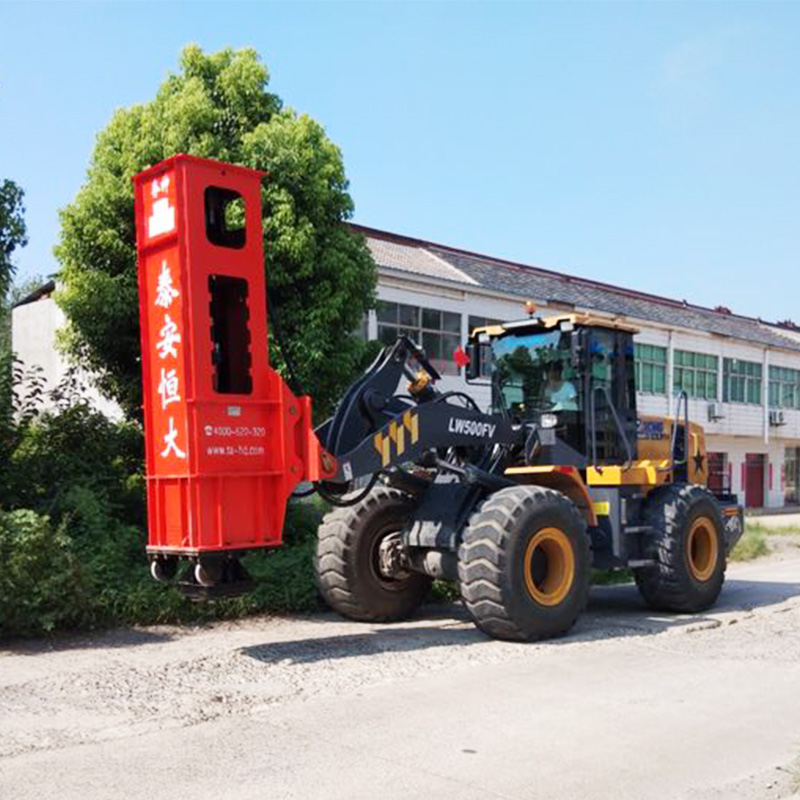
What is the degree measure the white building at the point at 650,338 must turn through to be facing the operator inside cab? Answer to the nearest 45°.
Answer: approximately 45° to its right

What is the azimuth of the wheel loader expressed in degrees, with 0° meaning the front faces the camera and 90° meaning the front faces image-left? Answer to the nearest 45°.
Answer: approximately 45°

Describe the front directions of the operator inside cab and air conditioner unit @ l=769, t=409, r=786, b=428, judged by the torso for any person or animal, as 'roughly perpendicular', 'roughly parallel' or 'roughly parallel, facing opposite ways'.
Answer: roughly perpendicular

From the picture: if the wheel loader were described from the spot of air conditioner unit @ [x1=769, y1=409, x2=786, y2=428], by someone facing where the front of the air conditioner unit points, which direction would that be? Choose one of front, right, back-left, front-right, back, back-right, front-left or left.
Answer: front-right

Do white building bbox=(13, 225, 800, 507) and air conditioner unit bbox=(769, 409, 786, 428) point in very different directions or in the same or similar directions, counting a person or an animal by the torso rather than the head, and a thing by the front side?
same or similar directions

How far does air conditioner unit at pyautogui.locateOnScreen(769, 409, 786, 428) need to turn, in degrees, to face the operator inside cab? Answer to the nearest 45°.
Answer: approximately 45° to its right

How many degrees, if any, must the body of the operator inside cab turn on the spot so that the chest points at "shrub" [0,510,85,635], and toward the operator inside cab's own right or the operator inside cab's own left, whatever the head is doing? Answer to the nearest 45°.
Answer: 0° — they already face it

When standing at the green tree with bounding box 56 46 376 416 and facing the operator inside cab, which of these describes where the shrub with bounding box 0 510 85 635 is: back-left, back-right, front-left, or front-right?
front-right

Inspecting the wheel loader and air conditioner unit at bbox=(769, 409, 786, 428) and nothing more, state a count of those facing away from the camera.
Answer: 0

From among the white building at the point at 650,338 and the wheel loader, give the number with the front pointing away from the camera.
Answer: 0
